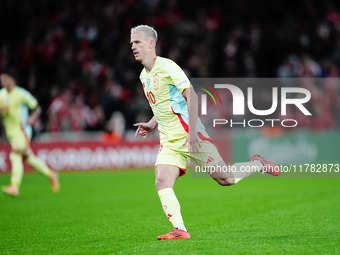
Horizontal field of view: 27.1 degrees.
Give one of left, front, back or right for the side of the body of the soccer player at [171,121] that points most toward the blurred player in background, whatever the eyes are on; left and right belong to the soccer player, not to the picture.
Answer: right

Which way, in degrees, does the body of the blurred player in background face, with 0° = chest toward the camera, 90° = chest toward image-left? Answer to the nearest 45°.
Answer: approximately 45°

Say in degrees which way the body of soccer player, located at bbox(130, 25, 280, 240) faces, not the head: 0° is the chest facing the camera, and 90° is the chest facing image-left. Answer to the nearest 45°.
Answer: approximately 45°

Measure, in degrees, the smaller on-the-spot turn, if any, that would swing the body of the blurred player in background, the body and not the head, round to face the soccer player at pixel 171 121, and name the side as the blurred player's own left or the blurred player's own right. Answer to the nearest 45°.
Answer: approximately 45° to the blurred player's own left

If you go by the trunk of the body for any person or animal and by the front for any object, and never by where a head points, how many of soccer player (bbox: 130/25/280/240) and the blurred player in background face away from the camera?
0
